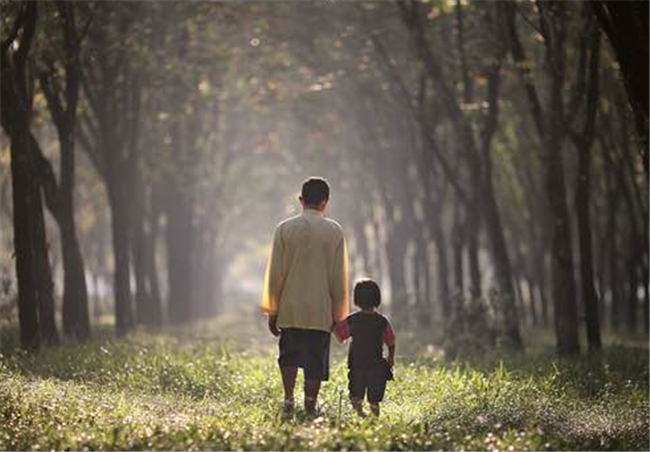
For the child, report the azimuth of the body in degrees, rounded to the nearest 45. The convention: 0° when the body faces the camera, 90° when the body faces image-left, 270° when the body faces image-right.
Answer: approximately 180°

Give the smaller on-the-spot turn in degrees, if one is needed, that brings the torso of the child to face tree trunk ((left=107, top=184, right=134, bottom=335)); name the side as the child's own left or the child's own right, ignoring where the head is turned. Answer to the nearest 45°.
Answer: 0° — they already face it

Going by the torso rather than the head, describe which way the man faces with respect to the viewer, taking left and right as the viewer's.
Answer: facing away from the viewer

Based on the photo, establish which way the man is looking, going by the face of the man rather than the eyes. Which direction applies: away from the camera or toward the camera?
away from the camera

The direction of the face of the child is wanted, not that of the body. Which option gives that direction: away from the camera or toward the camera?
away from the camera
